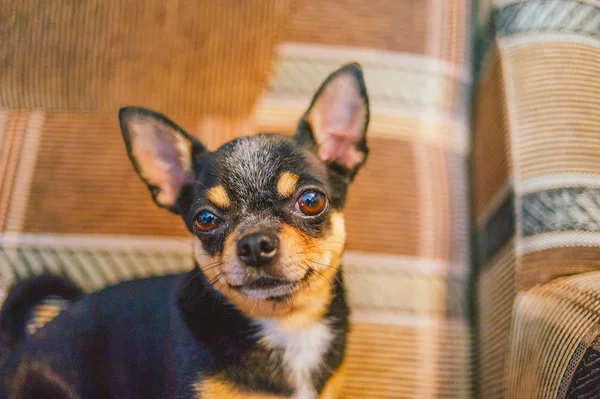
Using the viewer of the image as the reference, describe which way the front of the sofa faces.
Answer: facing the viewer

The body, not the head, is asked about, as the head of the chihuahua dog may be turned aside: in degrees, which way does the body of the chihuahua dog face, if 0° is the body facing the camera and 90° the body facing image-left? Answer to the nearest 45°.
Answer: approximately 315°
